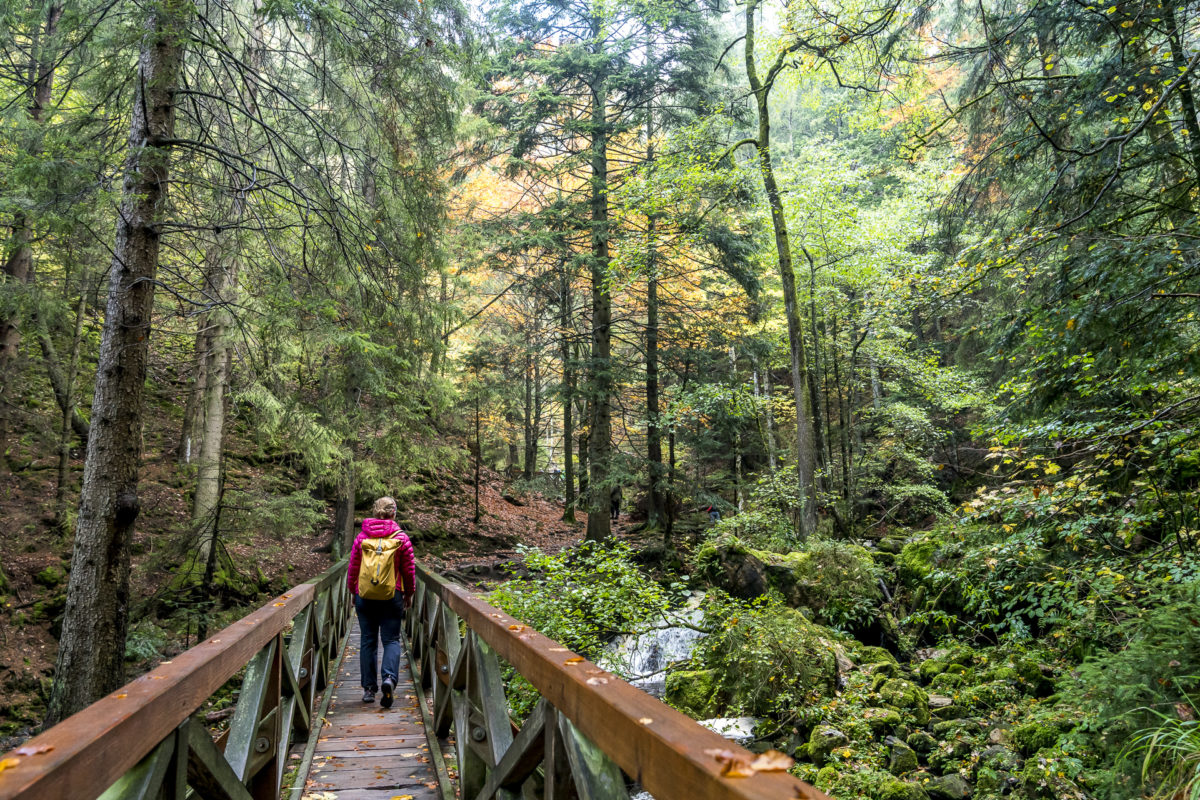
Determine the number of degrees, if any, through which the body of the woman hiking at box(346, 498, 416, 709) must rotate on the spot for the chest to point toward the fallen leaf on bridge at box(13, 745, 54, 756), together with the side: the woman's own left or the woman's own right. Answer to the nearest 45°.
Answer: approximately 180°

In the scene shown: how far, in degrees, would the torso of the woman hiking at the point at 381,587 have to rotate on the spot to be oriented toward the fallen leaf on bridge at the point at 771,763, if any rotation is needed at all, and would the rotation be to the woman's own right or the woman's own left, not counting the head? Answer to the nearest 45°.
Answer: approximately 180°

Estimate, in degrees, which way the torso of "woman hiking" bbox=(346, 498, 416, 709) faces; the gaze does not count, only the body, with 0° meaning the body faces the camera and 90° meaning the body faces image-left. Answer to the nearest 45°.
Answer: approximately 180°

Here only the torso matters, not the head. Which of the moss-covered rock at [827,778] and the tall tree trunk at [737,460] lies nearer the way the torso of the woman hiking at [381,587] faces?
the tall tree trunk

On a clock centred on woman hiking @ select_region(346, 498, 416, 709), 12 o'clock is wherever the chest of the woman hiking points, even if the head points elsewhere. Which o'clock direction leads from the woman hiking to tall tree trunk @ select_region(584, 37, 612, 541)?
The tall tree trunk is roughly at 1 o'clock from the woman hiking.

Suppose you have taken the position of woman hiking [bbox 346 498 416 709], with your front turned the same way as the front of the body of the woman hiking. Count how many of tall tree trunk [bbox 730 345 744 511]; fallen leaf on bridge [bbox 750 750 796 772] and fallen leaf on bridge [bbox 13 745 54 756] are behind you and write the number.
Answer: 2

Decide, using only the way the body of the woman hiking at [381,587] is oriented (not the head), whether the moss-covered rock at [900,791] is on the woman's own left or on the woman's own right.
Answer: on the woman's own right

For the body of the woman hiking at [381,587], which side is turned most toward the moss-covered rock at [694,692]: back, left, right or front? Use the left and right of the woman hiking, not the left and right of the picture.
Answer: right

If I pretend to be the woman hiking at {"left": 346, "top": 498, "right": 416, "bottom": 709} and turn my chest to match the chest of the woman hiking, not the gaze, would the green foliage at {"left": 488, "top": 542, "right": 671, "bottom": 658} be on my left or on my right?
on my right

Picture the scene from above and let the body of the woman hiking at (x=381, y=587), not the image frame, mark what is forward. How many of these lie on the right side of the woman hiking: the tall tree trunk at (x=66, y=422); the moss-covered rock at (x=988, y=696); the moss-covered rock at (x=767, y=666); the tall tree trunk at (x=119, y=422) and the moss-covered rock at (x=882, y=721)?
3

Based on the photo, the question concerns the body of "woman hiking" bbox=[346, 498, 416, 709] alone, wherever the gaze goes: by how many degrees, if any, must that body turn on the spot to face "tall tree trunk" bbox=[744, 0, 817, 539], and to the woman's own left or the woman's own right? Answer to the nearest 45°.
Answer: approximately 45° to the woman's own right

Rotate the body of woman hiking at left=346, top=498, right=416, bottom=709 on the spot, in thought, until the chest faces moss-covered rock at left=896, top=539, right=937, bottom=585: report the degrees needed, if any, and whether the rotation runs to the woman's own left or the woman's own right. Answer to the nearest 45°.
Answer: approximately 90° to the woman's own right

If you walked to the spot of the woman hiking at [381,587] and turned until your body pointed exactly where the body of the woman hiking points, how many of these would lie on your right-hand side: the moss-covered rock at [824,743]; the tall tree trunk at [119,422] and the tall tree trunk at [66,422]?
1

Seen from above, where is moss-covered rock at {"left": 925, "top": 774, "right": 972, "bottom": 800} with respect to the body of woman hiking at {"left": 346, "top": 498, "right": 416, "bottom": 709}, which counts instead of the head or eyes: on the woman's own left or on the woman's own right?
on the woman's own right

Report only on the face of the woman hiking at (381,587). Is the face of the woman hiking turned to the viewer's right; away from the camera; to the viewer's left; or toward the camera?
away from the camera

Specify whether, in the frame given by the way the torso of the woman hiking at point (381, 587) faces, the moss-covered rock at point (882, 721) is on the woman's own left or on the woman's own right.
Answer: on the woman's own right
